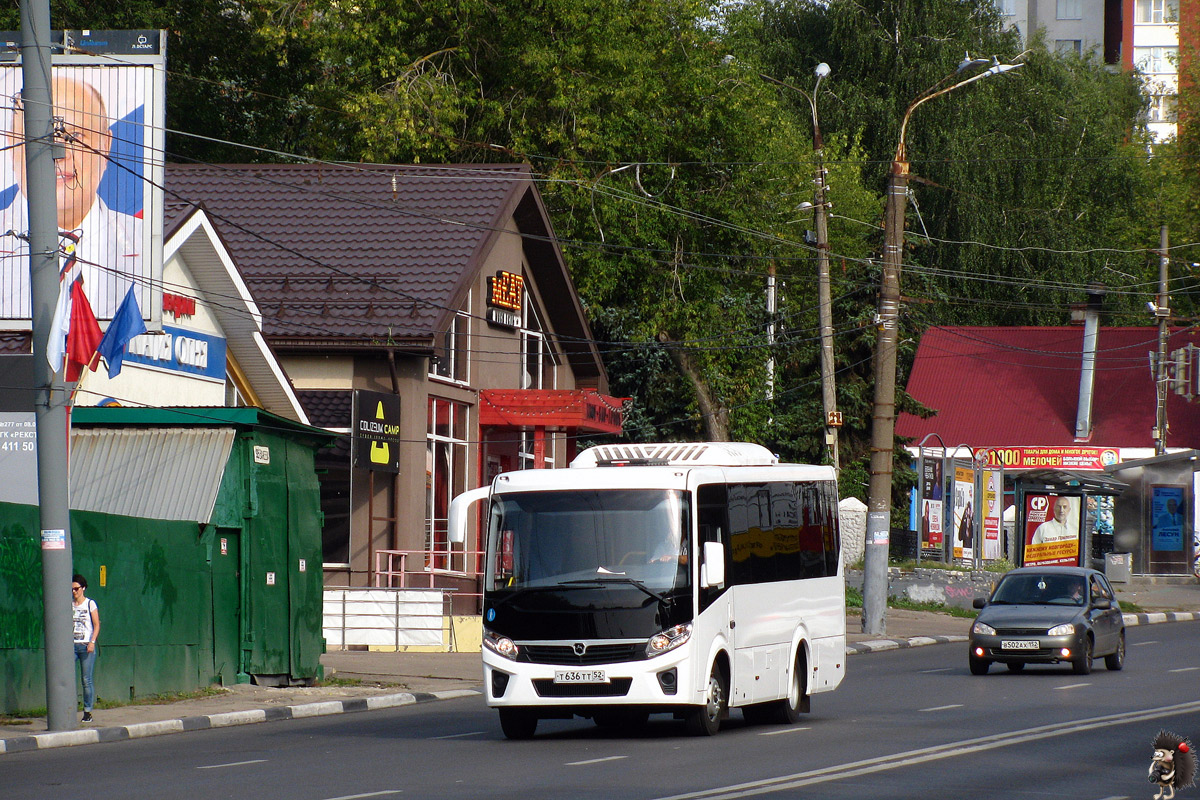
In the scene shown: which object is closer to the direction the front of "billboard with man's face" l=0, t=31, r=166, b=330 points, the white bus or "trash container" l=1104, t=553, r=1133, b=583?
the white bus

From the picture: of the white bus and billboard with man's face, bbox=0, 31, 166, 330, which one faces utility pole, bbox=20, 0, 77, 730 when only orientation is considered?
the billboard with man's face

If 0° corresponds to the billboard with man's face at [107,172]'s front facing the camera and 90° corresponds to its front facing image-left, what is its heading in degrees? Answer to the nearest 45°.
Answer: approximately 0°

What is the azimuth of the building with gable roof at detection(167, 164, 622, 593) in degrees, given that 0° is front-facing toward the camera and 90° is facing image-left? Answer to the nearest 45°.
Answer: approximately 315°

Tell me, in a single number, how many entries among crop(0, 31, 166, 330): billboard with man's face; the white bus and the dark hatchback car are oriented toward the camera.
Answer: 3

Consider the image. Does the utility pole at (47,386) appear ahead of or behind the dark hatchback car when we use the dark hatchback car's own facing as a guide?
ahead

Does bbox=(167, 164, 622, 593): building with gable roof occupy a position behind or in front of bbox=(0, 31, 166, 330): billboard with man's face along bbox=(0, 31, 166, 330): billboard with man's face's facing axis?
behind

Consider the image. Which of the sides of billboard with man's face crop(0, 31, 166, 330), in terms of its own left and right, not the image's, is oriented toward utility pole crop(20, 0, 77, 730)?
front
